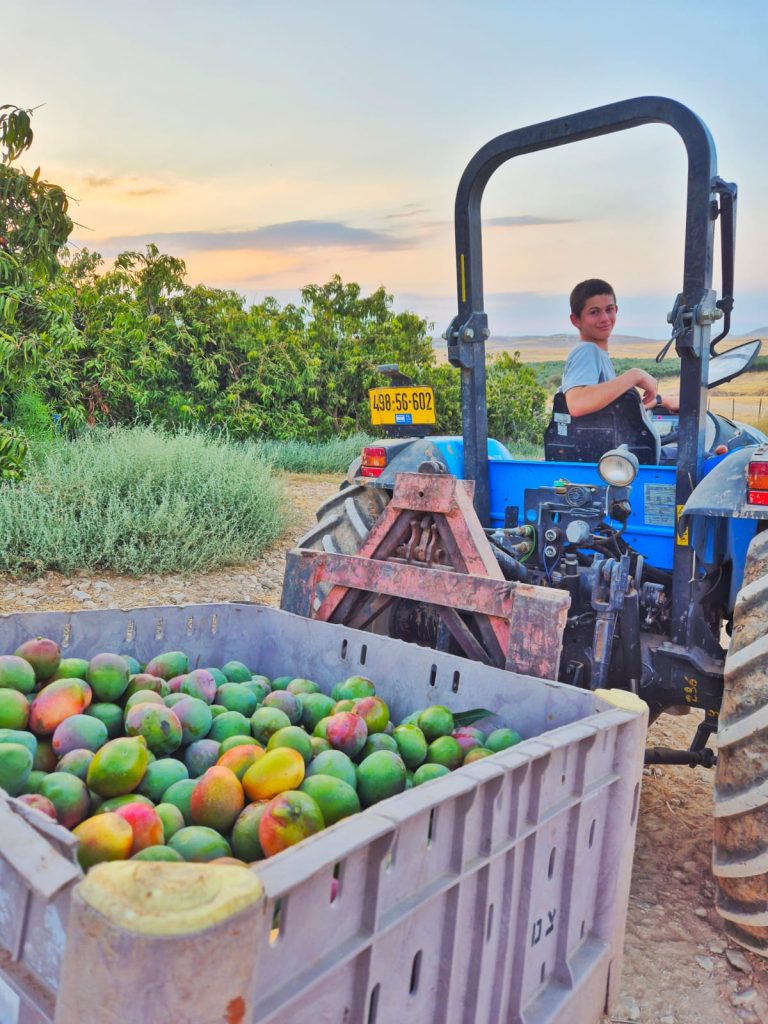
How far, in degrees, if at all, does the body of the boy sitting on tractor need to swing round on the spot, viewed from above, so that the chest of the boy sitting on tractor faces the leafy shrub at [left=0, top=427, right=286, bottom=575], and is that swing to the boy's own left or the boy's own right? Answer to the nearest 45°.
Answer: approximately 135° to the boy's own left

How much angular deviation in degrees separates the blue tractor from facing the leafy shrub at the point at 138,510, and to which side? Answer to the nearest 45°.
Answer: approximately 90° to its left

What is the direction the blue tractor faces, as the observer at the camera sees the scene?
facing away from the viewer and to the right of the viewer
